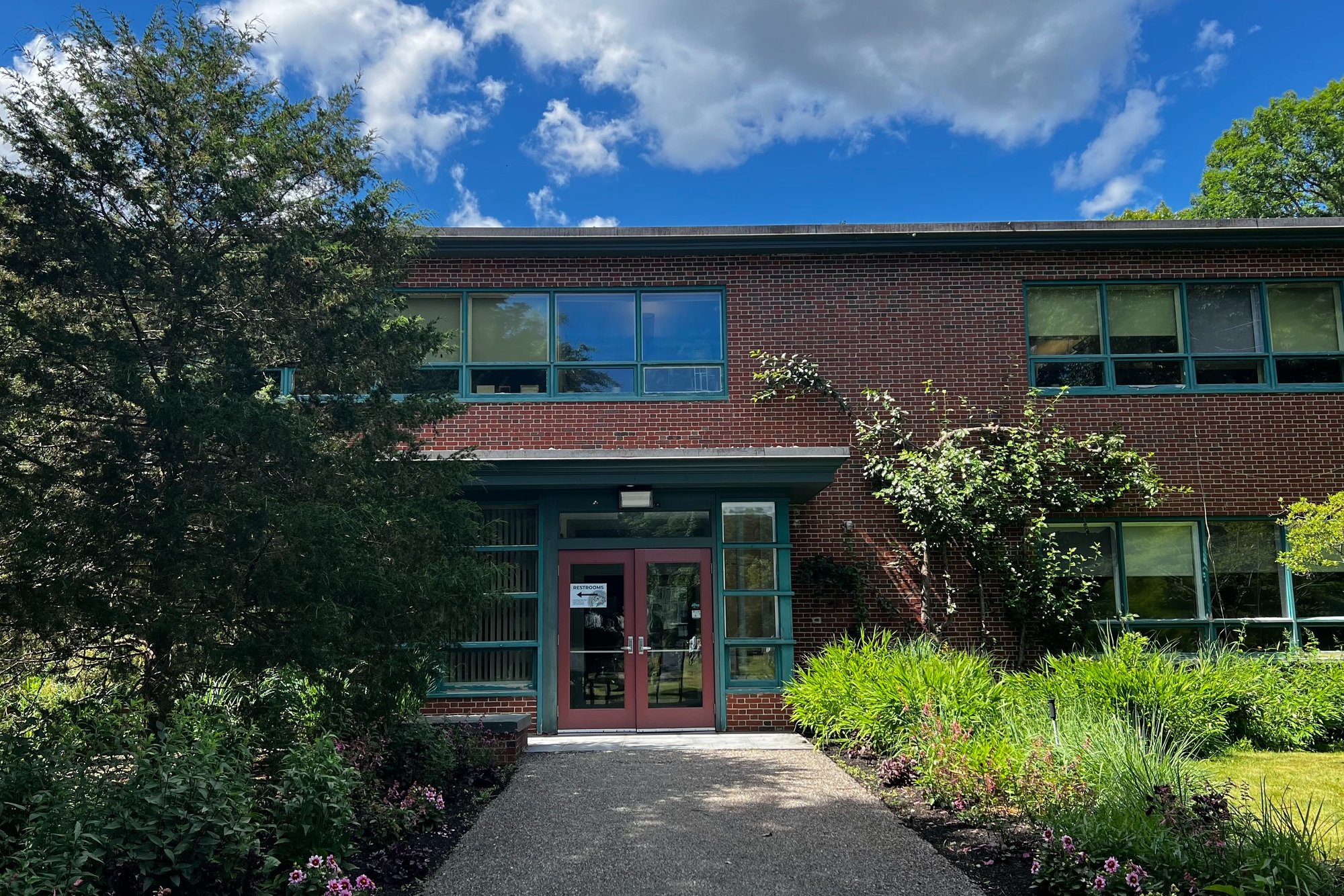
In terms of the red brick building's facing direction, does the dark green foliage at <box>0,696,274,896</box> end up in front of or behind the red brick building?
in front

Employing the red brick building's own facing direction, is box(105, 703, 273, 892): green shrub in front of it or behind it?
in front

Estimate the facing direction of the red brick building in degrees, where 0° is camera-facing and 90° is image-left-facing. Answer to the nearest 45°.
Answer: approximately 0°

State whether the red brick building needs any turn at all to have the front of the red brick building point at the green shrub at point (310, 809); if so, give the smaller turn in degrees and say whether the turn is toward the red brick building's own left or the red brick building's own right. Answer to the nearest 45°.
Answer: approximately 45° to the red brick building's own right
